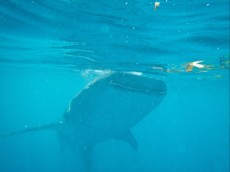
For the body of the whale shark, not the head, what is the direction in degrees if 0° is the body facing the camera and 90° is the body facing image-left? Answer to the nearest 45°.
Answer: approximately 315°
